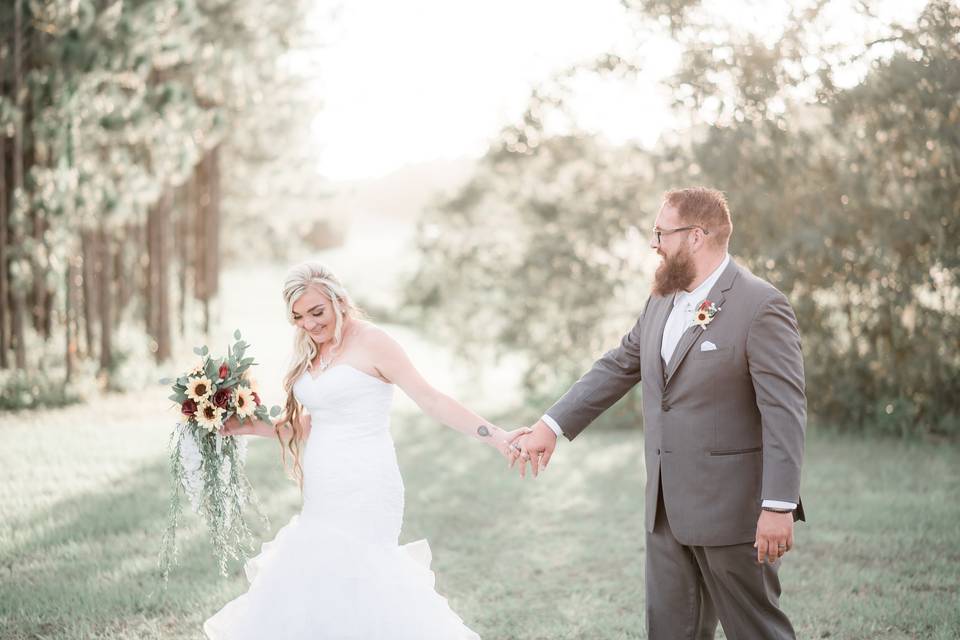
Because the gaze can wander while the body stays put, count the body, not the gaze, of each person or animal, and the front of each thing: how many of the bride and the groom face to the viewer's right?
0

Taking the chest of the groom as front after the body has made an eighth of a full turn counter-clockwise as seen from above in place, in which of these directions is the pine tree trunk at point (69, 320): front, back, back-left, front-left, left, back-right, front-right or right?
back-right

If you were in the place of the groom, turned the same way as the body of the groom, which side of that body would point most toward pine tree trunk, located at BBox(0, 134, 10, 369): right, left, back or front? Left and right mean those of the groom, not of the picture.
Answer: right

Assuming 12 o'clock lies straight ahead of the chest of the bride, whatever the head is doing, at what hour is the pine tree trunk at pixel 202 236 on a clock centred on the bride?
The pine tree trunk is roughly at 4 o'clock from the bride.

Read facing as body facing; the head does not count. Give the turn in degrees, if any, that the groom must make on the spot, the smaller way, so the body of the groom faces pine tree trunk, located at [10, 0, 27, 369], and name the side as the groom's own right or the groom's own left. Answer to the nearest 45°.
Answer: approximately 90° to the groom's own right

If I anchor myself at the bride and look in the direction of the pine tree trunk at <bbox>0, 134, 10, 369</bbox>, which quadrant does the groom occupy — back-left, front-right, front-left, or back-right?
back-right

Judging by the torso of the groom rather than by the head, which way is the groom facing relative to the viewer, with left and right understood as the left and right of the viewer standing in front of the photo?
facing the viewer and to the left of the viewer

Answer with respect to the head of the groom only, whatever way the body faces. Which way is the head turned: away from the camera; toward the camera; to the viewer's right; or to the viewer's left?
to the viewer's left
